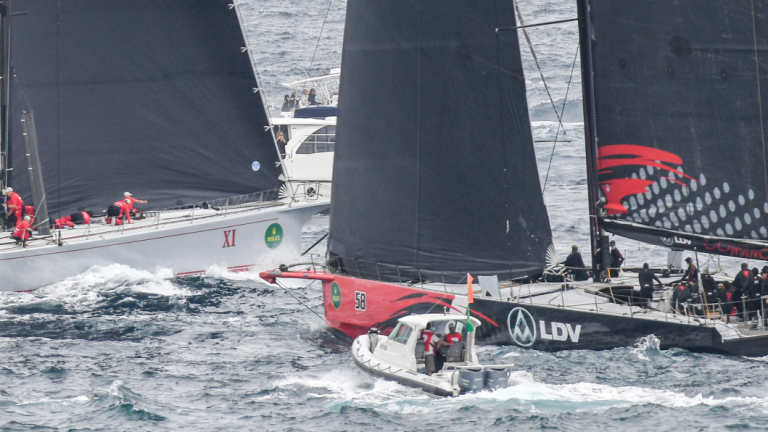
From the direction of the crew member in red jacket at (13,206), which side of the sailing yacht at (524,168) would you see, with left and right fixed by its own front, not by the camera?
front

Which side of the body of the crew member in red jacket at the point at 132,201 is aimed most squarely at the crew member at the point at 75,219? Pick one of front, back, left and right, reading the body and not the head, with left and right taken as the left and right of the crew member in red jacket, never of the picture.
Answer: back

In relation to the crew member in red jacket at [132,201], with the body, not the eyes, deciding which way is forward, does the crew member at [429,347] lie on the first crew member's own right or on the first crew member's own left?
on the first crew member's own right

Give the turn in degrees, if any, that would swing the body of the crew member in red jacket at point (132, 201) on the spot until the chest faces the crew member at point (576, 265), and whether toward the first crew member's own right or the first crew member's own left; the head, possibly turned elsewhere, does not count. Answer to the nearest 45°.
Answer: approximately 45° to the first crew member's own right

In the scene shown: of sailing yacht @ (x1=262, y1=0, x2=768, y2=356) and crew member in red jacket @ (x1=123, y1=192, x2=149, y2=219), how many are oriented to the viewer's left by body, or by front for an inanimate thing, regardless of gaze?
1

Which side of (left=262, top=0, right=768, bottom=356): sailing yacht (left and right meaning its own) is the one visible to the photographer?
left

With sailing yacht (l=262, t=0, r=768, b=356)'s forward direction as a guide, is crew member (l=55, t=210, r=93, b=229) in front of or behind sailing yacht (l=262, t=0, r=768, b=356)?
in front
